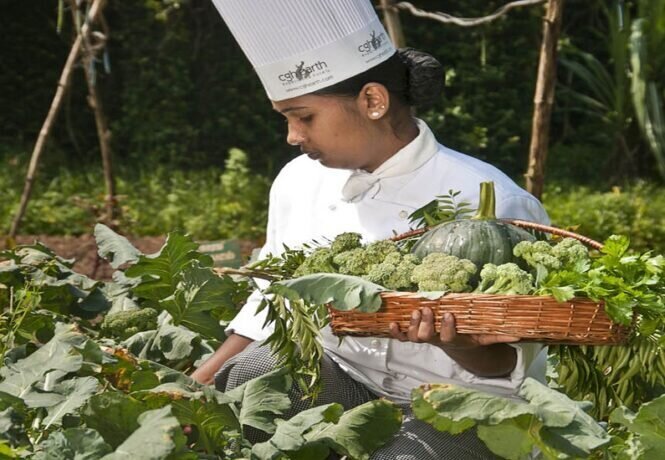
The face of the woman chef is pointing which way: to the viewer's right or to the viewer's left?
to the viewer's left

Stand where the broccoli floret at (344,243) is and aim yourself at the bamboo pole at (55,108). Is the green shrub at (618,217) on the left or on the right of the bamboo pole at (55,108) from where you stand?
right

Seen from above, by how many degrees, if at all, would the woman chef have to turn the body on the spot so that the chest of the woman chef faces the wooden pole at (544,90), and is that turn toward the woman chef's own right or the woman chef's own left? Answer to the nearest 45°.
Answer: approximately 180°

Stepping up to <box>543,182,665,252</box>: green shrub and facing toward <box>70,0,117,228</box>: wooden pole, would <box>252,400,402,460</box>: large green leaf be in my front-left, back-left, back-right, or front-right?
front-left

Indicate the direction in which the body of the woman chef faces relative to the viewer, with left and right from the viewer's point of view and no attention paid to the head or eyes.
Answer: facing the viewer and to the left of the viewer

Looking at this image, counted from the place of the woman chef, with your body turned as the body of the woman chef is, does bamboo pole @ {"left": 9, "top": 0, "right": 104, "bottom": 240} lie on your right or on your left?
on your right

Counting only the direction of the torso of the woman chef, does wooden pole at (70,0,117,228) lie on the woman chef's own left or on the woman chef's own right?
on the woman chef's own right
